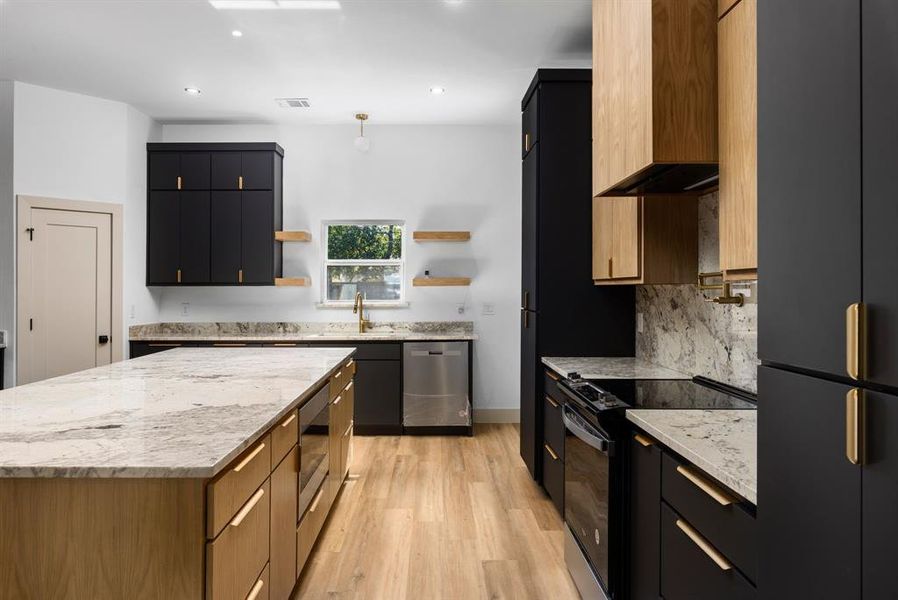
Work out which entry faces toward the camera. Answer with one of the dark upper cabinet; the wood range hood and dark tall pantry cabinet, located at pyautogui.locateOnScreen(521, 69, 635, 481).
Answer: the dark upper cabinet

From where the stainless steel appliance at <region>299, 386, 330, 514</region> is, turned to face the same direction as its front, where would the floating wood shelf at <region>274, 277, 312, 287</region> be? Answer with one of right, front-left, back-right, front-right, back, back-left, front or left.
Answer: left

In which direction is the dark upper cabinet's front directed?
toward the camera

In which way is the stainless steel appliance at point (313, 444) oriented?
to the viewer's right

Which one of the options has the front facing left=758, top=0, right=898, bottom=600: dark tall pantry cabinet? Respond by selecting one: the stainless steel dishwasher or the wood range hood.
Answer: the stainless steel dishwasher

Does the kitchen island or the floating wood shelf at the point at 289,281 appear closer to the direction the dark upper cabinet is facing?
the kitchen island

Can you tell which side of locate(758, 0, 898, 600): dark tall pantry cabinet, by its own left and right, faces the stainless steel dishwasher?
right

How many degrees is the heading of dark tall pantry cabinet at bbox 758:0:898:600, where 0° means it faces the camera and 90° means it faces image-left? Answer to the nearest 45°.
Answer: approximately 45°

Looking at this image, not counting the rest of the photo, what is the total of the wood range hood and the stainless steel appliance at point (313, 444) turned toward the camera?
0

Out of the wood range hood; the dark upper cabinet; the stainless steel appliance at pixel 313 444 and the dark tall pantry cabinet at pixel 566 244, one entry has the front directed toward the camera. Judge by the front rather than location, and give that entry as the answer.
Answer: the dark upper cabinet

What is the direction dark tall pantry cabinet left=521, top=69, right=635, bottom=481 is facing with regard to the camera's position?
facing to the left of the viewer

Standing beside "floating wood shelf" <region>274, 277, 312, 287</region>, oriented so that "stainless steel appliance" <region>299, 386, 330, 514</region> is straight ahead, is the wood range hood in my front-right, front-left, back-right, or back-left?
front-left

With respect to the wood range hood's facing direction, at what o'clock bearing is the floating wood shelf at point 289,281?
The floating wood shelf is roughly at 1 o'clock from the wood range hood.

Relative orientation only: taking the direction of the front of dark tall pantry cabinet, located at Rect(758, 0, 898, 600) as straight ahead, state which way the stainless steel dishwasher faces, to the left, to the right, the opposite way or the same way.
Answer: to the left
